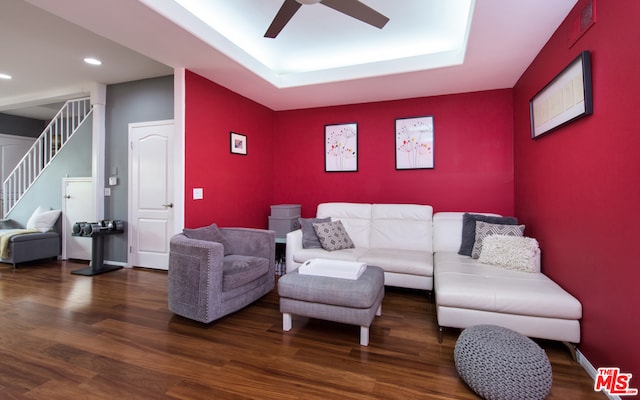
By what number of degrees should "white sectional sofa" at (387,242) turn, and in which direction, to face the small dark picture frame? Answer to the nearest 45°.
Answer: approximately 90° to its right

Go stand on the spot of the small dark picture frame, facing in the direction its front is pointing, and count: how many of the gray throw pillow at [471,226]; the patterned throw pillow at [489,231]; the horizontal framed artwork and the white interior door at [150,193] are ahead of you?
3

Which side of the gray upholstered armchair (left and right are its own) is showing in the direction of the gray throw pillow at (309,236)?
left

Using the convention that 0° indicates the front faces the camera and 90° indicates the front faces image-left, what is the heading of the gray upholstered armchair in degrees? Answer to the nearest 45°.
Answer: approximately 315°

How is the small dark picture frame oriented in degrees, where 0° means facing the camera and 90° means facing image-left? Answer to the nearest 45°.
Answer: approximately 315°

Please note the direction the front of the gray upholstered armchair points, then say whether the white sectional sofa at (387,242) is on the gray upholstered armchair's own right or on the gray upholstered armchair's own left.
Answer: on the gray upholstered armchair's own left

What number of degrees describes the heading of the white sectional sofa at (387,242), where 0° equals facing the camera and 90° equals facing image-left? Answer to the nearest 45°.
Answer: approximately 0°
